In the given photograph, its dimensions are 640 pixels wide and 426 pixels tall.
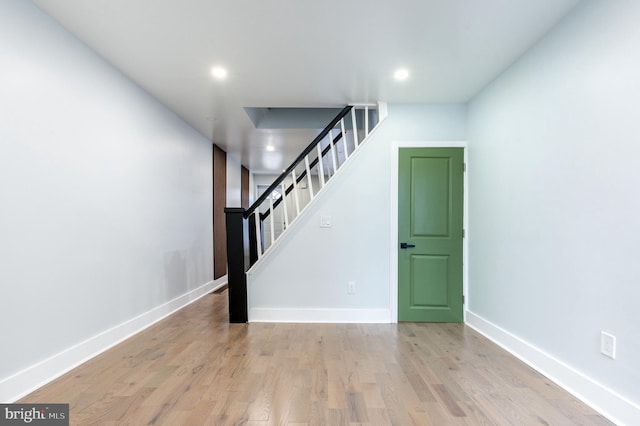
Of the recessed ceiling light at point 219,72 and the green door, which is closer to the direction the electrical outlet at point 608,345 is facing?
the recessed ceiling light

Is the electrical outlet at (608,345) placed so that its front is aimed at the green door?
no

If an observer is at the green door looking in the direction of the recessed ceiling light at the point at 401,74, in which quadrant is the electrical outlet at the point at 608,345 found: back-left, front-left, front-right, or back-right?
front-left

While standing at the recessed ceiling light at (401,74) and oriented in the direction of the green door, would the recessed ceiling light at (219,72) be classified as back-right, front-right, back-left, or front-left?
back-left

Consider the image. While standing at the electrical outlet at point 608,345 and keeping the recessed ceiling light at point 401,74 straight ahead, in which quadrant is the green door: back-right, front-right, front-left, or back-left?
front-right

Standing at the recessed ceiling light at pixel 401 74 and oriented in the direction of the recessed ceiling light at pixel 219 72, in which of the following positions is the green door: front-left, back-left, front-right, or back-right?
back-right

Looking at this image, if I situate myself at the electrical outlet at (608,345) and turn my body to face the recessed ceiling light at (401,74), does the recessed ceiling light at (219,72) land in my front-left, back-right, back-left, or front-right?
front-left

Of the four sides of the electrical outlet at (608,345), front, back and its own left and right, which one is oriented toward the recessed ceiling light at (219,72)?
front
